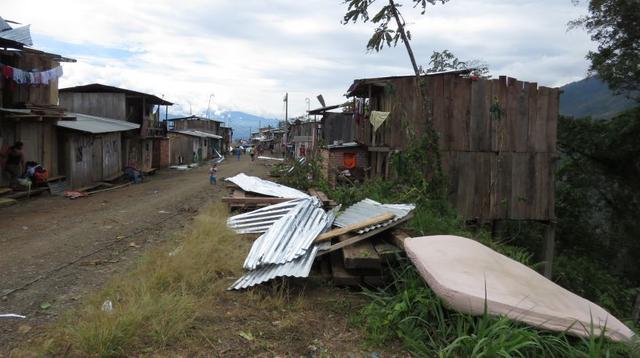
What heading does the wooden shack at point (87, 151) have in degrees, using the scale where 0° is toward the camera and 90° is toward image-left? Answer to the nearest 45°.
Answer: approximately 315°

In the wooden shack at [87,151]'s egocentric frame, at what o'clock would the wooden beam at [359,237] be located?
The wooden beam is roughly at 1 o'clock from the wooden shack.

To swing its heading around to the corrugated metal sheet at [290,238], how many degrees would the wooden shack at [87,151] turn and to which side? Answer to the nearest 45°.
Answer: approximately 45° to its right

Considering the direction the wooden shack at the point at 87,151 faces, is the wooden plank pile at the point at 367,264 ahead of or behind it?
ahead

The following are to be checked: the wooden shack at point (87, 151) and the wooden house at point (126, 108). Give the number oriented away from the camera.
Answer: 0

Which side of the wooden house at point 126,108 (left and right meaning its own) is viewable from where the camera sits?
right

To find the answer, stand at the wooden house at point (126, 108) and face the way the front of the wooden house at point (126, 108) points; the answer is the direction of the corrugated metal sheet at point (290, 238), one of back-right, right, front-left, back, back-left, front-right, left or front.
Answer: right

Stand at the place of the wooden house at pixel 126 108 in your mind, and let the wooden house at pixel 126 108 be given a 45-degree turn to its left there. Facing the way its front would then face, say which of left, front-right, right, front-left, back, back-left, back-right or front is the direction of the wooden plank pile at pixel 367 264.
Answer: back-right

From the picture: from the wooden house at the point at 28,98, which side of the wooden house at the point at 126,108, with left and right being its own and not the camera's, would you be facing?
right

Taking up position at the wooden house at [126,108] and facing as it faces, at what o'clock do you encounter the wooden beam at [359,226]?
The wooden beam is roughly at 3 o'clock from the wooden house.

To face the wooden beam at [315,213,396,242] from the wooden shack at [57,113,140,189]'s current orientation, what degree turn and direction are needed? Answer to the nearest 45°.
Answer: approximately 45° to its right
